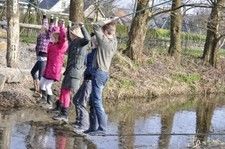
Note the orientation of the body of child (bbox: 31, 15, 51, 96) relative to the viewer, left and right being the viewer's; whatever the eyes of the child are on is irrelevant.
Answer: facing to the left of the viewer
